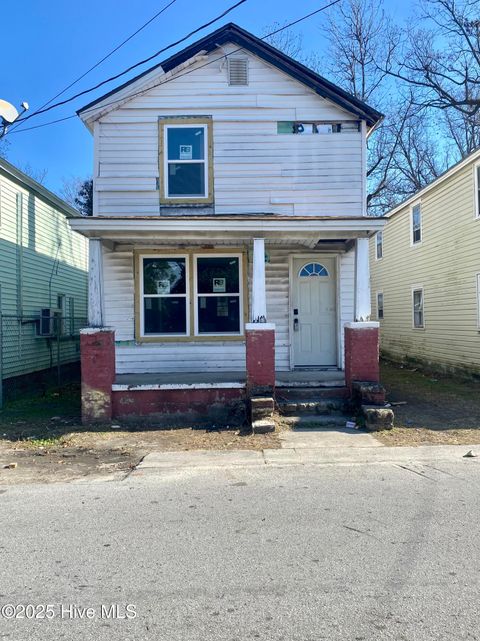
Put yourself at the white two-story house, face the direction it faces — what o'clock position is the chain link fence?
The chain link fence is roughly at 4 o'clock from the white two-story house.

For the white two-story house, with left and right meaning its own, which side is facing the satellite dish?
right

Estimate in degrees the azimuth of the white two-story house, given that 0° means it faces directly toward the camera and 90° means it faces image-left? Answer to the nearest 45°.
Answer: approximately 0°

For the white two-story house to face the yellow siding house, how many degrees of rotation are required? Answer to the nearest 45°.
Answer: approximately 135° to its left

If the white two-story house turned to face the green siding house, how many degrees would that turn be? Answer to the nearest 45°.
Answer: approximately 135° to its right
